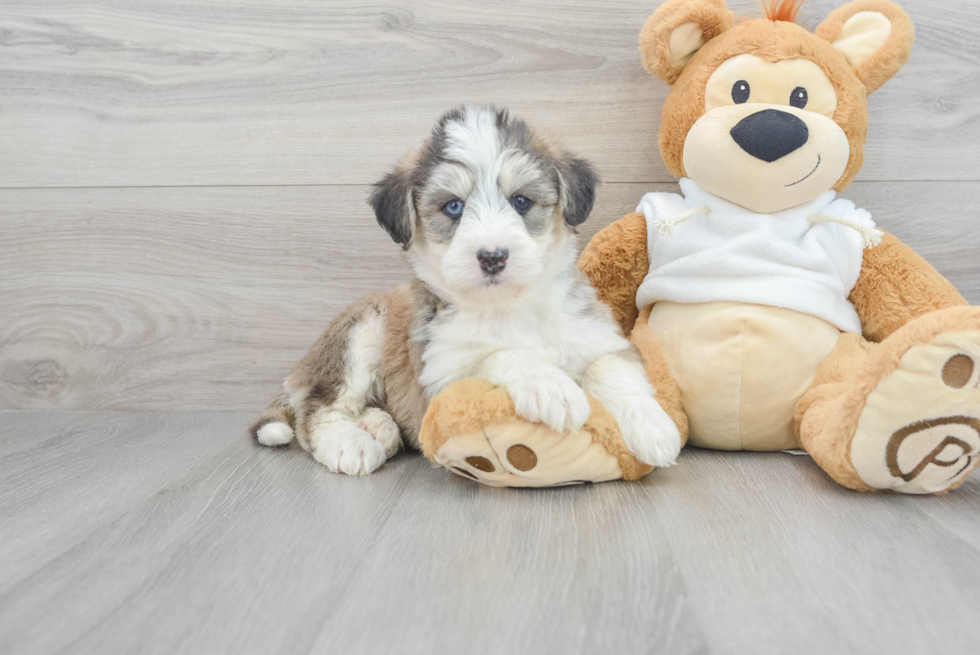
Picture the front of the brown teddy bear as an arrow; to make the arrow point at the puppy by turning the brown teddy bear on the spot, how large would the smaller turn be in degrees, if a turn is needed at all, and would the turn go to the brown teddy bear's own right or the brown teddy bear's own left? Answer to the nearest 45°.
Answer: approximately 45° to the brown teddy bear's own right

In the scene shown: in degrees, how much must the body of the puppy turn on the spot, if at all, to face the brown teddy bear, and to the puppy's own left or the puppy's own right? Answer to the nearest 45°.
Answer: approximately 45° to the puppy's own left

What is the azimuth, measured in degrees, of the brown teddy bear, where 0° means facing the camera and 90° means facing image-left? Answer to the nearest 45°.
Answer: approximately 0°

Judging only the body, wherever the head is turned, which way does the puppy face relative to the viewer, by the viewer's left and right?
facing the viewer and to the right of the viewer

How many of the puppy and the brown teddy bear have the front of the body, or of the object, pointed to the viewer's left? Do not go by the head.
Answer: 0

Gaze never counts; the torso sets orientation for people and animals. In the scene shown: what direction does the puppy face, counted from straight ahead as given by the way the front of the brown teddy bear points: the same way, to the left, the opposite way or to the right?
to the left
